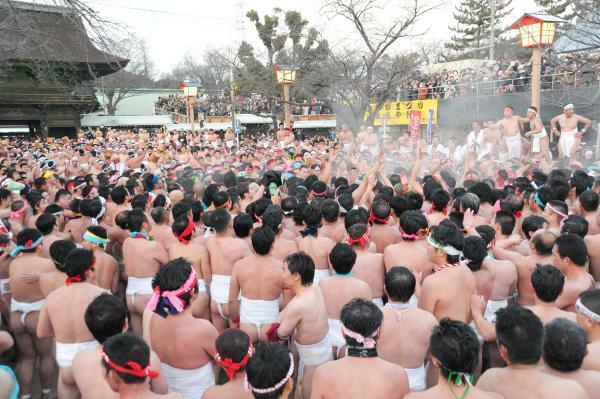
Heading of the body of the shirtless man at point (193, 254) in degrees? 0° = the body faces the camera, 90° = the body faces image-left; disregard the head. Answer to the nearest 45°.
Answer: approximately 180°

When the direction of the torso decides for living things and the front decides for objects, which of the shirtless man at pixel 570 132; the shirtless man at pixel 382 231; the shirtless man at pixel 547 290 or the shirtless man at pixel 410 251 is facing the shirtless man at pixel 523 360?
the shirtless man at pixel 570 132

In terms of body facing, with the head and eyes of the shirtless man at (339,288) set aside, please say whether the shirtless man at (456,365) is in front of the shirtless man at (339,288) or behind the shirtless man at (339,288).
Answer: behind

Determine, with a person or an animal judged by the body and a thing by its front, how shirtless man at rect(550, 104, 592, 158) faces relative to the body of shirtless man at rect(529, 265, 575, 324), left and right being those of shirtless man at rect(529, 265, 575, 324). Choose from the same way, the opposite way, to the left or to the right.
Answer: the opposite way

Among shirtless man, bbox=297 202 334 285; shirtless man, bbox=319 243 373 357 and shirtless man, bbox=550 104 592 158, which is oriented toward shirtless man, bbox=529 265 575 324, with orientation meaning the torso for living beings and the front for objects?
shirtless man, bbox=550 104 592 158

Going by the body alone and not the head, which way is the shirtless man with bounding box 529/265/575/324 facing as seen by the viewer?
away from the camera

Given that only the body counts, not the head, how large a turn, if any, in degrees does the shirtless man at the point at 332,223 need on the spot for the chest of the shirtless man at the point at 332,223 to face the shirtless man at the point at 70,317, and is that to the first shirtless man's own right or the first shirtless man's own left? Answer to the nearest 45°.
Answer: approximately 135° to the first shirtless man's own left

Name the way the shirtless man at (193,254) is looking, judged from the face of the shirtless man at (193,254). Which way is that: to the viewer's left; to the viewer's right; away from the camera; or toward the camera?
away from the camera

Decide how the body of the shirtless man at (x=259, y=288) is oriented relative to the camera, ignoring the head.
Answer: away from the camera

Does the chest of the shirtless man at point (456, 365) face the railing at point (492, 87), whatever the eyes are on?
yes

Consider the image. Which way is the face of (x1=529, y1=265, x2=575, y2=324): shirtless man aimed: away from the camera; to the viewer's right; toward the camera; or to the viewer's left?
away from the camera

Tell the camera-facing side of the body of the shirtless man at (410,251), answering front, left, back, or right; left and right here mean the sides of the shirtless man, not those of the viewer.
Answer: back

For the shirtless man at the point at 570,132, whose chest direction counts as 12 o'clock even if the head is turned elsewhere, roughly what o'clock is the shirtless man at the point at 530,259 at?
the shirtless man at the point at 530,259 is roughly at 12 o'clock from the shirtless man at the point at 570,132.

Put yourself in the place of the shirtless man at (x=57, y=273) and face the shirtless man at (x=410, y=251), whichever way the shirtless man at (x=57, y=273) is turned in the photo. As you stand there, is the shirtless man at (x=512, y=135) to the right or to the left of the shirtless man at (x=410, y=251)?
left

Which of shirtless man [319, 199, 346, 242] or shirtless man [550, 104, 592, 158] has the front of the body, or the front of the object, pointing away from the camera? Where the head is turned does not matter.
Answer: shirtless man [319, 199, 346, 242]

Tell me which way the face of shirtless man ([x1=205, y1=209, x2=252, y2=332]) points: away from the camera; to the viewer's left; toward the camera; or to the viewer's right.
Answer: away from the camera

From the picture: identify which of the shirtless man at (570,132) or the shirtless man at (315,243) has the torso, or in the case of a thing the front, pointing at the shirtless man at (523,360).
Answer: the shirtless man at (570,132)

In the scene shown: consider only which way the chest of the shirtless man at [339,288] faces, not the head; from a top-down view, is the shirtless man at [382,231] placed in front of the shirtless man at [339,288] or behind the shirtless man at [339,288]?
in front
